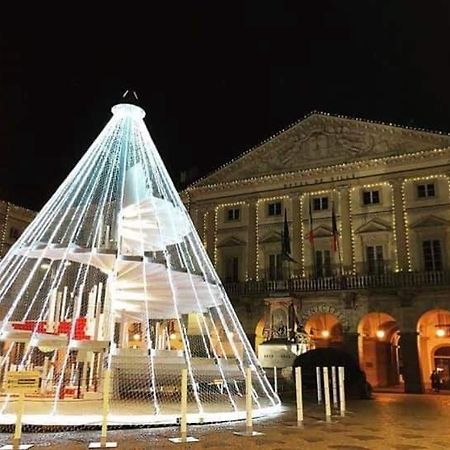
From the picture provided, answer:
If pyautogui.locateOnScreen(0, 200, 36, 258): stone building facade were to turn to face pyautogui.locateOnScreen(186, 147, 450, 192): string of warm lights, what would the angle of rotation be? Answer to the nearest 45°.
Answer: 0° — it already faces it

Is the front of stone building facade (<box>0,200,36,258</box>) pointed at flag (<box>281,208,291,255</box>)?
yes

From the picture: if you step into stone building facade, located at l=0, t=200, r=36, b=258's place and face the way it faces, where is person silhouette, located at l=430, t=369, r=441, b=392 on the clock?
The person silhouette is roughly at 12 o'clock from the stone building facade.

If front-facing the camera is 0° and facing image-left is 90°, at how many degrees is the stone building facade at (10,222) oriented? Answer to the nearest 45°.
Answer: approximately 315°

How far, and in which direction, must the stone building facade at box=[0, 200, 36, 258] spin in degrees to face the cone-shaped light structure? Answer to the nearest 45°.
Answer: approximately 45° to its right

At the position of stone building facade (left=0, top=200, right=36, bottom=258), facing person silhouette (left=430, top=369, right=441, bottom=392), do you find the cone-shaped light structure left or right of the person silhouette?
right
